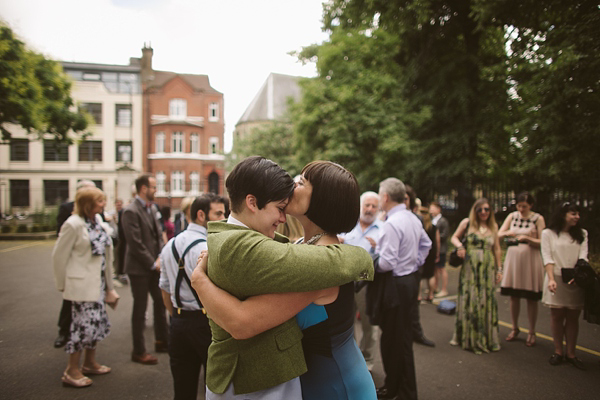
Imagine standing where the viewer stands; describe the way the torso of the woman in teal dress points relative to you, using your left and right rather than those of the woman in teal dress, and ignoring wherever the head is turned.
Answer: facing to the left of the viewer

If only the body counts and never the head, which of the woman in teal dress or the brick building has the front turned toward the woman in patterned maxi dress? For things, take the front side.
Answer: the brick building

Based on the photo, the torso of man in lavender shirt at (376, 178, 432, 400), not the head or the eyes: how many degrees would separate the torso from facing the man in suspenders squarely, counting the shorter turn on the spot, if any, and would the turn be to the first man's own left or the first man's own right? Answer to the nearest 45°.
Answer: approximately 90° to the first man's own left

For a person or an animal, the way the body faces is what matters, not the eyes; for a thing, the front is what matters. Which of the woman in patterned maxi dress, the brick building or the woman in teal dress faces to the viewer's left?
the woman in teal dress

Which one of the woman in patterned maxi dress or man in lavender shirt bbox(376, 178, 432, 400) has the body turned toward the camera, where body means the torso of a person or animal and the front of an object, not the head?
the woman in patterned maxi dress

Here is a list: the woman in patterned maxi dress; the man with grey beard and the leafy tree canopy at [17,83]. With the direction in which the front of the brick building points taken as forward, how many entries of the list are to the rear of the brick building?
0

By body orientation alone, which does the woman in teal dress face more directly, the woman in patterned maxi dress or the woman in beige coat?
the woman in beige coat

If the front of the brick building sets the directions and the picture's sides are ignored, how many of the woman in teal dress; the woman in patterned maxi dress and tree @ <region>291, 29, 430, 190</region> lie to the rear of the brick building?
0

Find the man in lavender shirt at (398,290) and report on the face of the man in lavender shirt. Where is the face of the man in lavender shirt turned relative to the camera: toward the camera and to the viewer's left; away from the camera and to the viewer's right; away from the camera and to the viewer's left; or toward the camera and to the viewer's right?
away from the camera and to the viewer's left

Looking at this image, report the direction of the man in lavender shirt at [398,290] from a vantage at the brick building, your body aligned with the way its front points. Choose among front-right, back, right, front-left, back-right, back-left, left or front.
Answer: front

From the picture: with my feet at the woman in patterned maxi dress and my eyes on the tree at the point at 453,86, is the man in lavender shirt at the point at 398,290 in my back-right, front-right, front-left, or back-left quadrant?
back-left

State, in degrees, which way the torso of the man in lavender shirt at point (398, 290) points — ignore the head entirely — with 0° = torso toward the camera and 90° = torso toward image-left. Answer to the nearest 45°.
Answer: approximately 135°

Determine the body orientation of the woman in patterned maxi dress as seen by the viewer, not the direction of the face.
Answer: toward the camera
